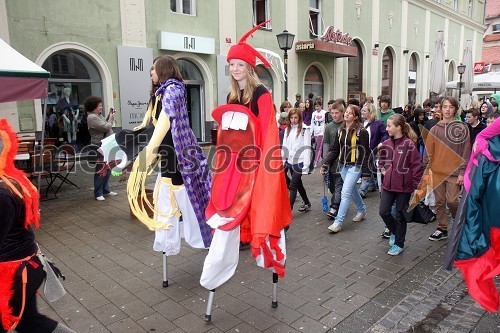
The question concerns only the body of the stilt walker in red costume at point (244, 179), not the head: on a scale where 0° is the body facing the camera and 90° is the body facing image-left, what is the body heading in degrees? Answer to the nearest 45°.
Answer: approximately 45°

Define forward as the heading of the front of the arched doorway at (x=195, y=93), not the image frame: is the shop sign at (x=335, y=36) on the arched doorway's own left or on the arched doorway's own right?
on the arched doorway's own left

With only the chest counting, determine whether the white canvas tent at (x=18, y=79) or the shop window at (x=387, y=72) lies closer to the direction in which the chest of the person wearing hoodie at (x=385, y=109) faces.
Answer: the white canvas tent

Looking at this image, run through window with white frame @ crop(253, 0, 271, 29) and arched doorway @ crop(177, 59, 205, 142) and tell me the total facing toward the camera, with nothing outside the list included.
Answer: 2

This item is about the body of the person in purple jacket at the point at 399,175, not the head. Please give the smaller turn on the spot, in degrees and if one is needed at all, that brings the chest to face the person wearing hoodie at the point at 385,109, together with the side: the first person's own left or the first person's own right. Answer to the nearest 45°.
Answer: approximately 135° to the first person's own right

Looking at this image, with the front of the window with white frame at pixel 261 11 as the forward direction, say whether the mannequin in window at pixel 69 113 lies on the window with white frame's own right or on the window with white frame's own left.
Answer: on the window with white frame's own right

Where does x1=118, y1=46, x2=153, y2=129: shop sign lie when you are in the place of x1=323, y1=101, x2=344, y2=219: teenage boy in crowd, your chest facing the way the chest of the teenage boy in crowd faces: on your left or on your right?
on your right
